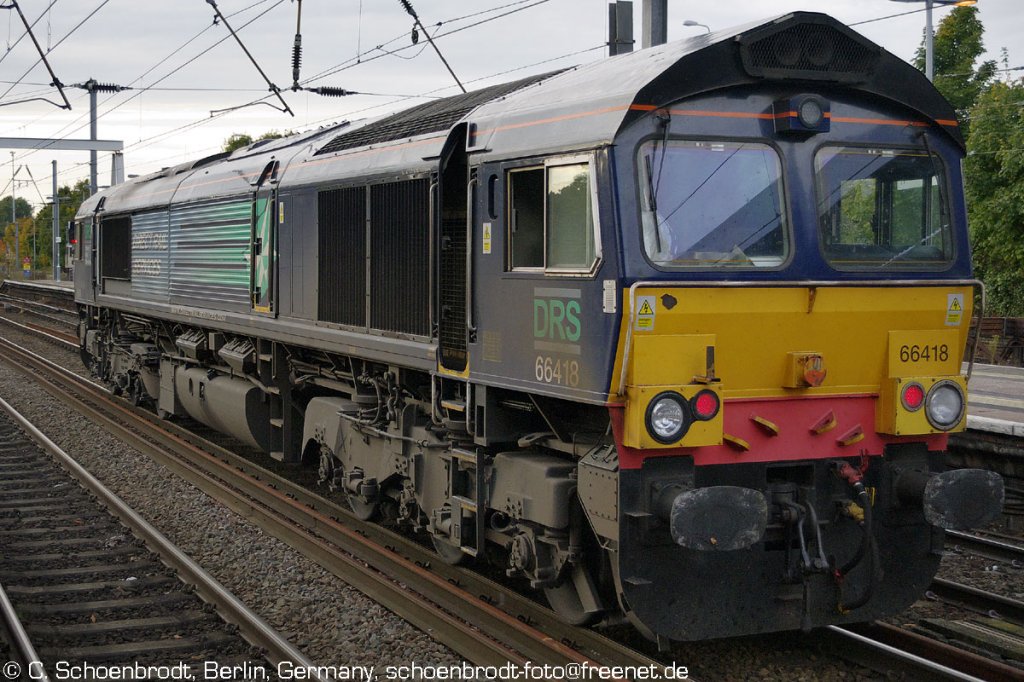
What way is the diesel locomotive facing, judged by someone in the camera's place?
facing the viewer and to the right of the viewer

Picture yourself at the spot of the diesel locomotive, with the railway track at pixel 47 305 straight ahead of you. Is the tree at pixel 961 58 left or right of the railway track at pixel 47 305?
right

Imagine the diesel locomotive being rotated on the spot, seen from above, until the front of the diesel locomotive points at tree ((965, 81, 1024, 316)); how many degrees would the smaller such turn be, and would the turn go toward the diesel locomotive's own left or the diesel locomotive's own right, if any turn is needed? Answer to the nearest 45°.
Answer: approximately 90° to the diesel locomotive's own left

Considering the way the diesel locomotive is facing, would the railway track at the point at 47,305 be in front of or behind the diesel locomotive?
behind

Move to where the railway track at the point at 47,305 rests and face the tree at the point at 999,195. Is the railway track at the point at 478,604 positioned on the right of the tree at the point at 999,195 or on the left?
right

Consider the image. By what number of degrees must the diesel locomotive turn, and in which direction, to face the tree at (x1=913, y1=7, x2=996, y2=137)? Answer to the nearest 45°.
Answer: approximately 135° to its left
